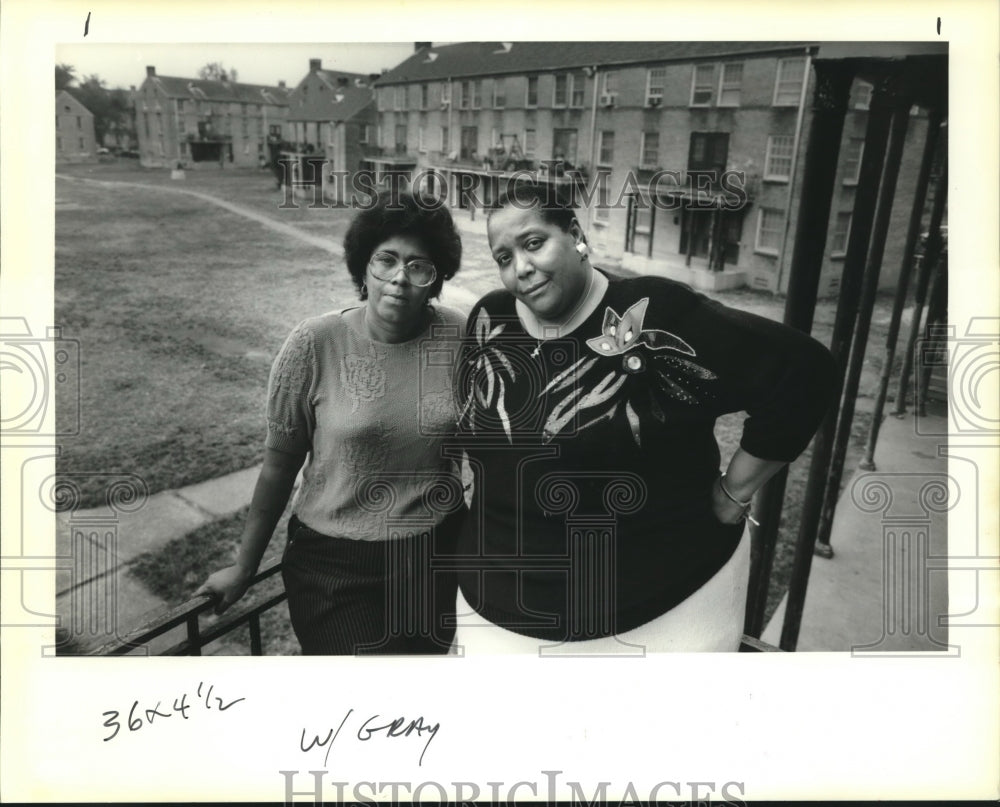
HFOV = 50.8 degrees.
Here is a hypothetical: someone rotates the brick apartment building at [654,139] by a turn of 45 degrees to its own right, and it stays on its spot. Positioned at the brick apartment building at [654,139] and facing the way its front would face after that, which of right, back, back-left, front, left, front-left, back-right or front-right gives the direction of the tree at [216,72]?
front

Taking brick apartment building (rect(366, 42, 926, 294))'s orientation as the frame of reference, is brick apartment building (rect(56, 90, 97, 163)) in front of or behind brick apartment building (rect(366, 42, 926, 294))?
in front

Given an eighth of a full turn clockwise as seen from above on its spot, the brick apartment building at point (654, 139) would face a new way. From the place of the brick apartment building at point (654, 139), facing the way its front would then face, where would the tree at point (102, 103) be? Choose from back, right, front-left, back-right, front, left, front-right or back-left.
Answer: front

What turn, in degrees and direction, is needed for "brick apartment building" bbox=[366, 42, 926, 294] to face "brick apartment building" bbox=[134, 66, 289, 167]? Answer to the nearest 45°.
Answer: approximately 45° to its right

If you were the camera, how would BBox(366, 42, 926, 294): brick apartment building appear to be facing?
facing the viewer and to the left of the viewer
